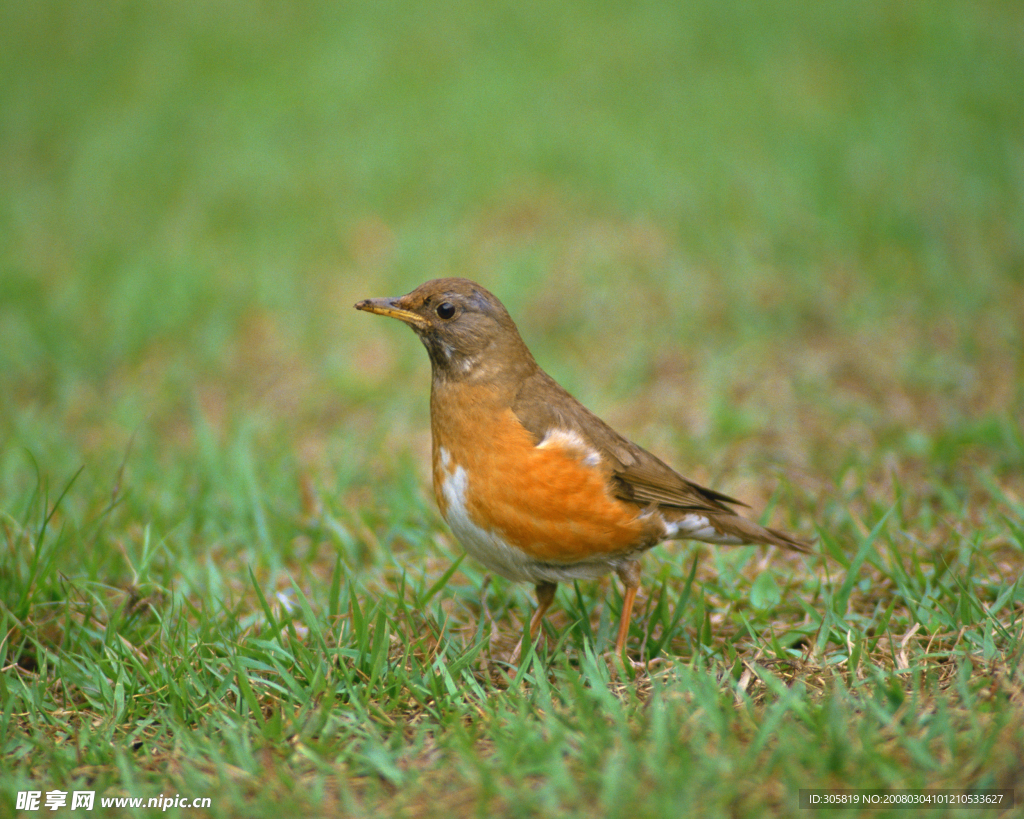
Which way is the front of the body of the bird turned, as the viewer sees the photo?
to the viewer's left
